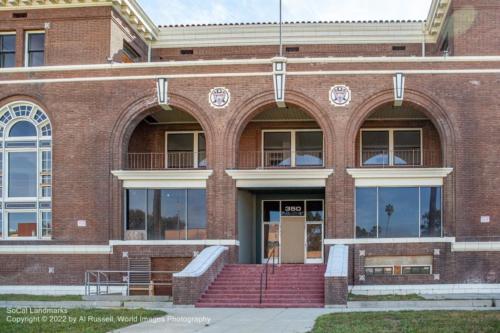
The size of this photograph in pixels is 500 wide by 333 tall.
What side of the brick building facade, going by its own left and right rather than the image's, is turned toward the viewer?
front
